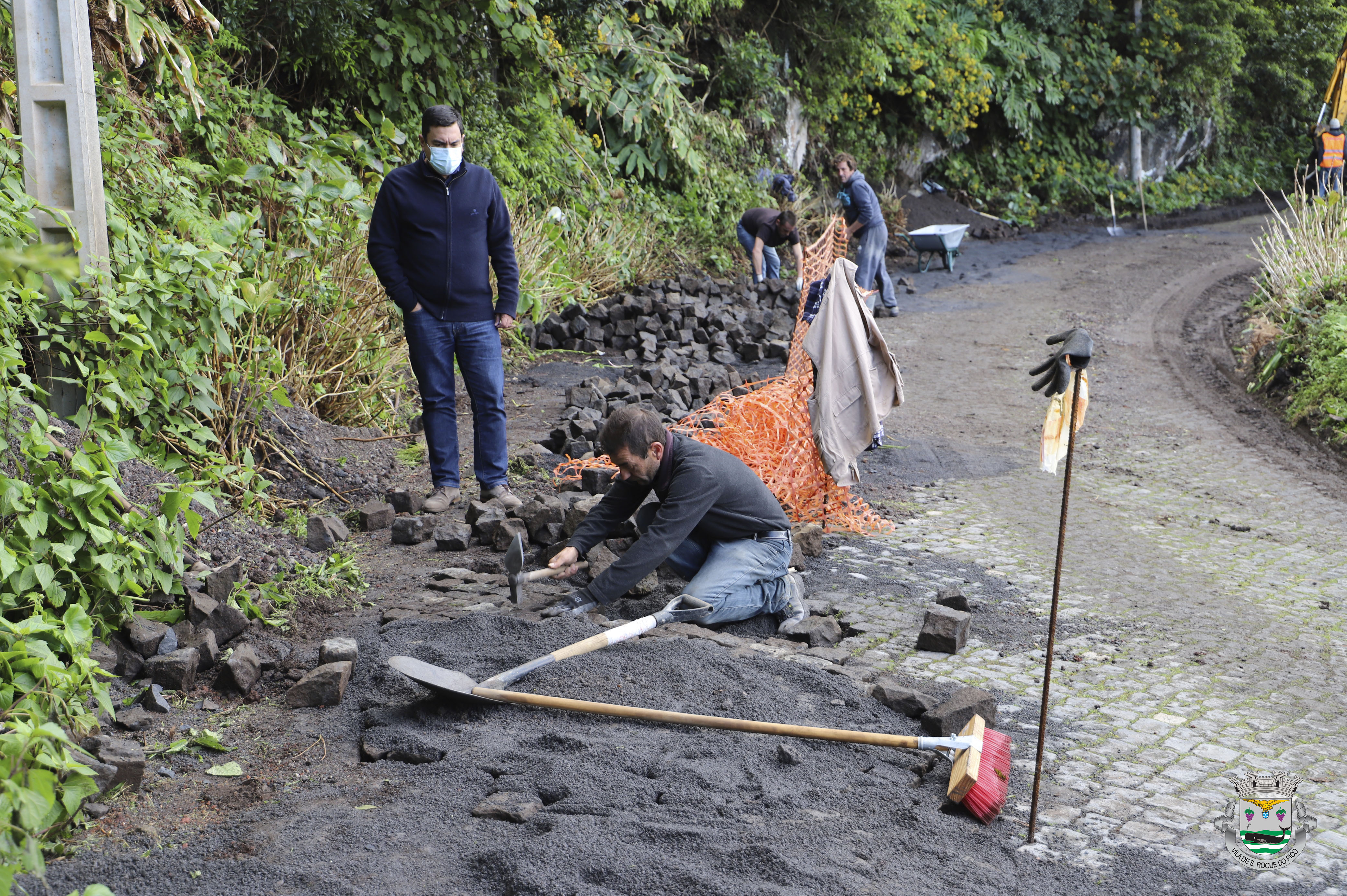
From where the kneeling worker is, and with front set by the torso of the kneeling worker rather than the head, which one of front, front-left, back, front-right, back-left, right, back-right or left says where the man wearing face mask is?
front-right

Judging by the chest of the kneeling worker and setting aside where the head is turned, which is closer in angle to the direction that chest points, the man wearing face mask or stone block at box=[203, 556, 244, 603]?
the stone block

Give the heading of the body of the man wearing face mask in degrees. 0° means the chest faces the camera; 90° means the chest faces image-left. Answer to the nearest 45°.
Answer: approximately 0°

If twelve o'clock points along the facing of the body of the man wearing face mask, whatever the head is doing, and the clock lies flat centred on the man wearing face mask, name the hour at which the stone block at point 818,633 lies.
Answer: The stone block is roughly at 11 o'clock from the man wearing face mask.

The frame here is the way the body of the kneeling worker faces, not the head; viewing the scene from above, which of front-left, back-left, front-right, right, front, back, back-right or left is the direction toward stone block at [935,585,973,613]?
back

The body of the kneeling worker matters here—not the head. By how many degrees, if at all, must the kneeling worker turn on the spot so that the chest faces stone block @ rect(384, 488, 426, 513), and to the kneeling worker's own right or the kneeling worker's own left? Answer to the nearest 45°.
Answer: approximately 45° to the kneeling worker's own right

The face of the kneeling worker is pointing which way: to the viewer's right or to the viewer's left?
to the viewer's left

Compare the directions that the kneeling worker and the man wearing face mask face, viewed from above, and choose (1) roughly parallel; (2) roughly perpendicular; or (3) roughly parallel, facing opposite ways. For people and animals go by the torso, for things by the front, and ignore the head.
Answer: roughly perpendicular

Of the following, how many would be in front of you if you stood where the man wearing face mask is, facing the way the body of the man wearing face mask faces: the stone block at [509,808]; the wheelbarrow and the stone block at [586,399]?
1

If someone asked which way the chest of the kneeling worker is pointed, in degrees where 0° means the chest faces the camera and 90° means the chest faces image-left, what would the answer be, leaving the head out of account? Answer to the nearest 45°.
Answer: approximately 90°

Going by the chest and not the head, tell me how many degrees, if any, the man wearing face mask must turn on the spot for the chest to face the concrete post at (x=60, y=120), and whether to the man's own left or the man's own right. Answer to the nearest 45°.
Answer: approximately 45° to the man's own right

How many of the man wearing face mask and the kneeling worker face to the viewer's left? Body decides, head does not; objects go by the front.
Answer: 1

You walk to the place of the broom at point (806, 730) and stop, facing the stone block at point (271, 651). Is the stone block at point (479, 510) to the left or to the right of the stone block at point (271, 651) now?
right
